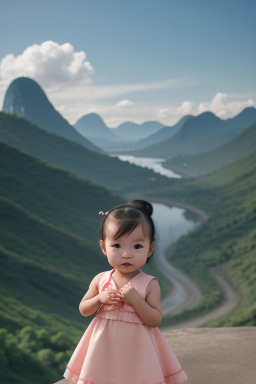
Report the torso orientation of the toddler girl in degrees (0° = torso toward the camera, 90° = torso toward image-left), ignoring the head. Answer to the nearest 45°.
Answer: approximately 0°
